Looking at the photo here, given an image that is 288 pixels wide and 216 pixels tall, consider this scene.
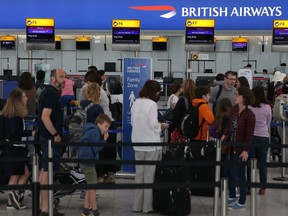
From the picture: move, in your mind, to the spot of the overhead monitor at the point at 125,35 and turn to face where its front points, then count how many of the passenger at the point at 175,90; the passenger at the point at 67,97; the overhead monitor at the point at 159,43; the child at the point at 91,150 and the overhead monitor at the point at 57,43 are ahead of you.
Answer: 3

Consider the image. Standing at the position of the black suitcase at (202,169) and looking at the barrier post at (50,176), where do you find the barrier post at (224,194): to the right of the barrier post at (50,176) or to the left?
left

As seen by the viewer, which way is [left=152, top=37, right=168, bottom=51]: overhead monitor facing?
toward the camera

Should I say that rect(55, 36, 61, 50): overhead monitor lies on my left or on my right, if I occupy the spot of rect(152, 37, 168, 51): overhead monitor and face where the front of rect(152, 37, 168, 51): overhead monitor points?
on my right

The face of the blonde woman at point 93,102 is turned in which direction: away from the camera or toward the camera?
away from the camera

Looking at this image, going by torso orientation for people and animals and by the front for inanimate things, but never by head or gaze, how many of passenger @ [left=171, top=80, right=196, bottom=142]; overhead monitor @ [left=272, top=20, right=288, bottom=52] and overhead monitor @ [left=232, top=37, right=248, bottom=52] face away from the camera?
1

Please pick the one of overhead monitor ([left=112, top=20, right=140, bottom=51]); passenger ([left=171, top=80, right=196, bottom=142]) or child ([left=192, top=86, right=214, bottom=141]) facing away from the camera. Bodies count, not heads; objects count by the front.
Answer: the passenger

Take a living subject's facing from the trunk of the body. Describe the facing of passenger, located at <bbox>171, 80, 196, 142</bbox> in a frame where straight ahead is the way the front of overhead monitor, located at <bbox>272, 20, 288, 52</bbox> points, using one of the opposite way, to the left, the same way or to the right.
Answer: the opposite way

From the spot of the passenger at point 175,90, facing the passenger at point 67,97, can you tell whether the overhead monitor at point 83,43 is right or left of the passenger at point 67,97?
right

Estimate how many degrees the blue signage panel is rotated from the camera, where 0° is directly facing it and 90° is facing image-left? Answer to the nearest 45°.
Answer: approximately 0°

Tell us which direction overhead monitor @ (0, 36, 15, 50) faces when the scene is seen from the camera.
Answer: facing the viewer

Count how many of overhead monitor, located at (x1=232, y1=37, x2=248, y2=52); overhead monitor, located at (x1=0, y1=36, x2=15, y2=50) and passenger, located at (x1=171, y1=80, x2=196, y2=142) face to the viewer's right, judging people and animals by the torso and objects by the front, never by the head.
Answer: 0

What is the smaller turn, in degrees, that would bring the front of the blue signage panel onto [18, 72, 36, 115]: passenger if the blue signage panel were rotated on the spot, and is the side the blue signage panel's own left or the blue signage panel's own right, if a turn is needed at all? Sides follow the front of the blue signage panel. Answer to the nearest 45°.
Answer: approximately 90° to the blue signage panel's own right

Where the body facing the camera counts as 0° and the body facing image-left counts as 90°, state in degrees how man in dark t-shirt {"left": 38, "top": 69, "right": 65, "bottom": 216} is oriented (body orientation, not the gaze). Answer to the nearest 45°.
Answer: approximately 270°
